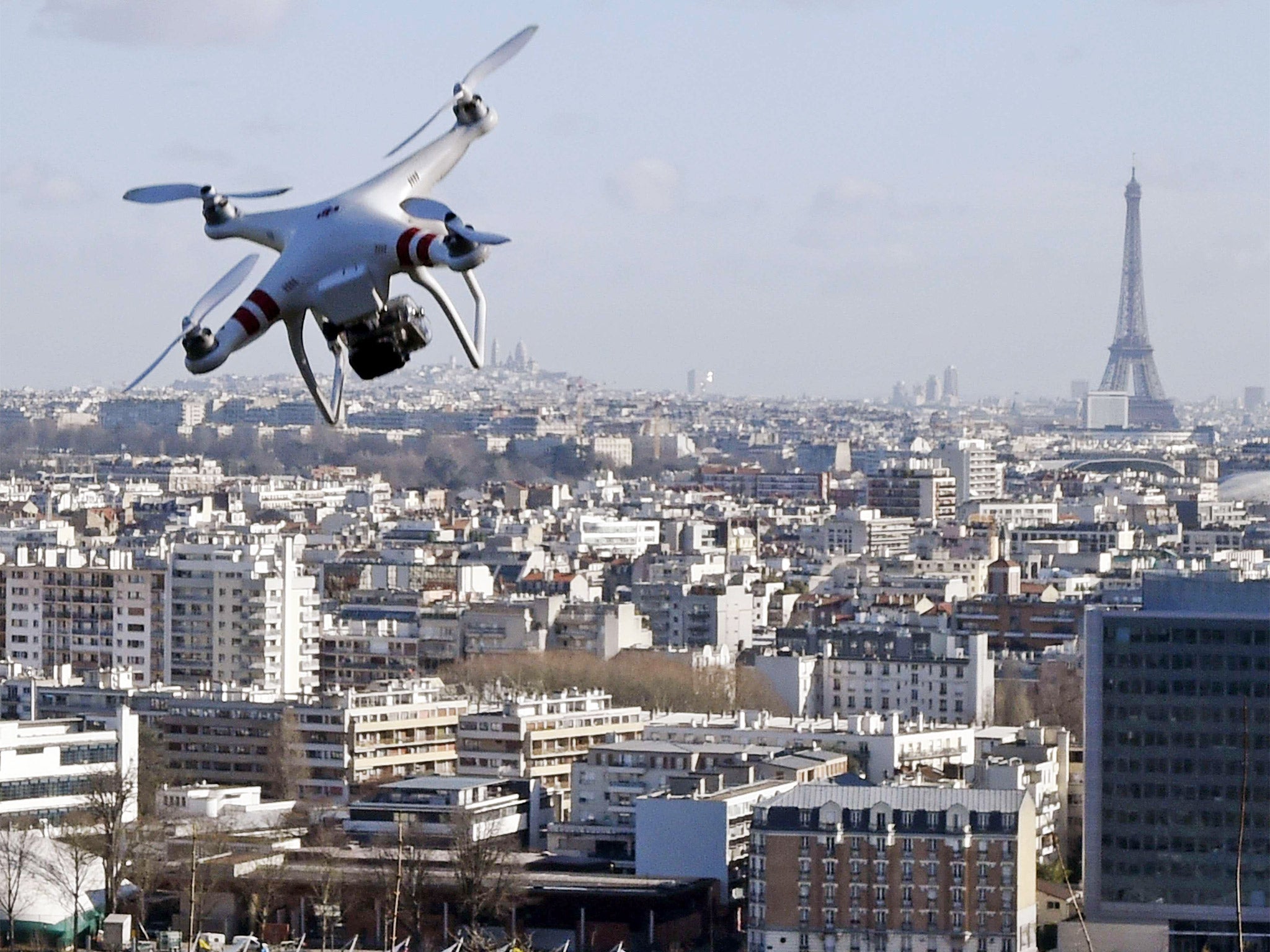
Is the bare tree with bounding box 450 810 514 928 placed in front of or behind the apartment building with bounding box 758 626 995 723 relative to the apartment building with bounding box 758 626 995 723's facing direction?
in front

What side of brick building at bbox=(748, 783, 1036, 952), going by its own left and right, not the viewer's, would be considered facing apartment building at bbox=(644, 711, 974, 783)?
back

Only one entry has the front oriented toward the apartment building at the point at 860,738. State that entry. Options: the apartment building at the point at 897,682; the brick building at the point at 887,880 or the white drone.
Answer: the apartment building at the point at 897,682

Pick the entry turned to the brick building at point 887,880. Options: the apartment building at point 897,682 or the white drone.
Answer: the apartment building

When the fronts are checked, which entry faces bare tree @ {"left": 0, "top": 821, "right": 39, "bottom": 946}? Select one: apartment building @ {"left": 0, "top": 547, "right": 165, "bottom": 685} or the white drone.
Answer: the apartment building

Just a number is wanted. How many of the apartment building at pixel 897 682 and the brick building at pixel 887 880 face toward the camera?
2

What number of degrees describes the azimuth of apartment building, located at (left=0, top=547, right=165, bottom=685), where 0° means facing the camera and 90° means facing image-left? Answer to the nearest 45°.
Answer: approximately 0°

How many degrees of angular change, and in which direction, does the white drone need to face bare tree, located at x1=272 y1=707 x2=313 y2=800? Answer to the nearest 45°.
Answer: approximately 180°

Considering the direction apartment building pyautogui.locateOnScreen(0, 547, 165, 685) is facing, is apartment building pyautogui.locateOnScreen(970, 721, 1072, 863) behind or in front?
in front

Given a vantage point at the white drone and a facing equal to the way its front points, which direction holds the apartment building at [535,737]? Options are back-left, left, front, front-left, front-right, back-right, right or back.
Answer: back

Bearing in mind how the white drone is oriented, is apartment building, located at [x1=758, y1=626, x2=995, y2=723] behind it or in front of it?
behind

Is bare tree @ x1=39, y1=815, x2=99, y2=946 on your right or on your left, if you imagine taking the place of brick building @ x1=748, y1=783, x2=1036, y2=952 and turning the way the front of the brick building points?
on your right
